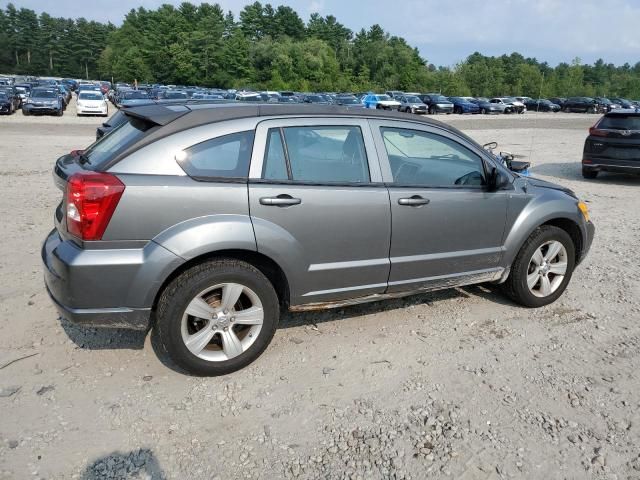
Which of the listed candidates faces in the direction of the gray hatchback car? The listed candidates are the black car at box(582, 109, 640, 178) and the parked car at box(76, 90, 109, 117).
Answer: the parked car

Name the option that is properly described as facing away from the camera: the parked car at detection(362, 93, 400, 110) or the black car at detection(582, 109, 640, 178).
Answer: the black car

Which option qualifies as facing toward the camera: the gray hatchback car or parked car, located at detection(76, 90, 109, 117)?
the parked car

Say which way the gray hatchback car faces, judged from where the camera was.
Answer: facing away from the viewer and to the right of the viewer

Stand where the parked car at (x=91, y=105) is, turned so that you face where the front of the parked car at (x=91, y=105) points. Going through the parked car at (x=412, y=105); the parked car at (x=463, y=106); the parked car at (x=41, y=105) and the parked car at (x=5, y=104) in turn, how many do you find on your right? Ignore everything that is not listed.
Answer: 2

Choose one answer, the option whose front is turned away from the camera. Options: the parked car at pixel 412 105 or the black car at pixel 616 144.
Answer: the black car

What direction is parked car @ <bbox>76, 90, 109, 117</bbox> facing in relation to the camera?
toward the camera

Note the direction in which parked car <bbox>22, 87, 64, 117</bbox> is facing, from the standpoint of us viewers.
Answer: facing the viewer

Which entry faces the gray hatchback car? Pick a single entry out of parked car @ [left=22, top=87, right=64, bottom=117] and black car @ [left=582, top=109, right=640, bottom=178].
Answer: the parked car

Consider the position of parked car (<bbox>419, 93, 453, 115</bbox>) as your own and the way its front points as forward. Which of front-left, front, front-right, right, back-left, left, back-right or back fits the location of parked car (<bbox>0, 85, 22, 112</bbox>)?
right

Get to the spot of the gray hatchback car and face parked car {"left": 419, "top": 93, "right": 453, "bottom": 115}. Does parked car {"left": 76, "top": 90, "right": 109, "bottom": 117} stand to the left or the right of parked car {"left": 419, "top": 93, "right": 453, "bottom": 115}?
left

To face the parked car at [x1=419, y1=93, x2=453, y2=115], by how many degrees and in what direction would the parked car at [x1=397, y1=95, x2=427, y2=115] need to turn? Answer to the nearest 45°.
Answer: approximately 90° to its left

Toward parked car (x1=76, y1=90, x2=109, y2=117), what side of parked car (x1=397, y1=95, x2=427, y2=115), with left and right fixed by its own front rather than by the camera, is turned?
right

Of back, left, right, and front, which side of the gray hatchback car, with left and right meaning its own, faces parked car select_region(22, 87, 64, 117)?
left

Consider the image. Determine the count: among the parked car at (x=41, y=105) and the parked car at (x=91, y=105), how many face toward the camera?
2

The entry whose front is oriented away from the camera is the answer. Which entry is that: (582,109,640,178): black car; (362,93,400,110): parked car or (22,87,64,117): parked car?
the black car

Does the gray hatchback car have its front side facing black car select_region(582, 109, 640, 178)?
yes

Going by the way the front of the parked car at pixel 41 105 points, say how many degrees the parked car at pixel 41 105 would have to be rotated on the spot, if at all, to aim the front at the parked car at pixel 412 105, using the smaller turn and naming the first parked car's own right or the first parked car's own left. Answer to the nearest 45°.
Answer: approximately 90° to the first parked car's own left
